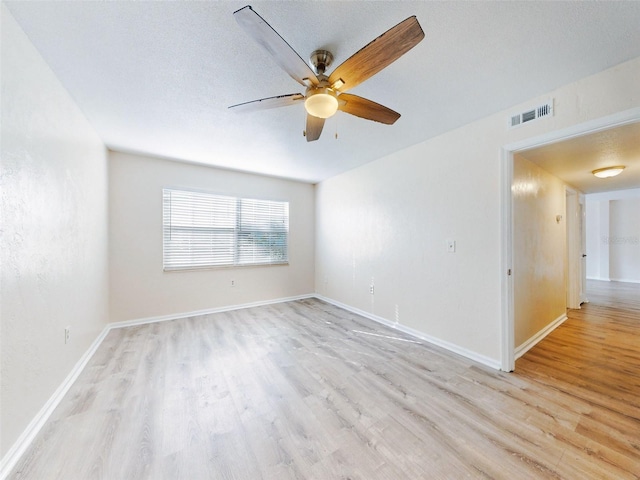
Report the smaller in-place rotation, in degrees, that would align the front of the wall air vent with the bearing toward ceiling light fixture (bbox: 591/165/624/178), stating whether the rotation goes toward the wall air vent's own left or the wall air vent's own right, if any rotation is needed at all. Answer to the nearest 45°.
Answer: approximately 135° to the wall air vent's own right

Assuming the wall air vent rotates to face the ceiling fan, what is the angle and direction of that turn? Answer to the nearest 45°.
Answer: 0° — it already faces it

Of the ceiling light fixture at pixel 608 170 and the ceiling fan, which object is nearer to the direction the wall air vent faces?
the ceiling fan

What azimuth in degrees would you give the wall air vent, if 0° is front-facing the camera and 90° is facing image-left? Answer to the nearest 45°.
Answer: approximately 45°
